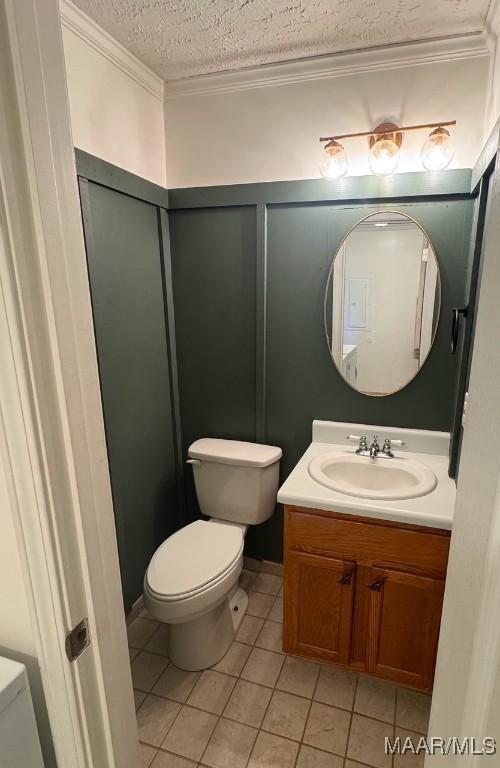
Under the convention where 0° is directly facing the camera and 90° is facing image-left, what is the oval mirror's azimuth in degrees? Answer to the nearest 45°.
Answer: approximately 0°

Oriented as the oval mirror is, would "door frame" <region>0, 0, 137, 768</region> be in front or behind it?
in front

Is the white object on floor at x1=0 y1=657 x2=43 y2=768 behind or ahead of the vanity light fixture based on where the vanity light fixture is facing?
ahead

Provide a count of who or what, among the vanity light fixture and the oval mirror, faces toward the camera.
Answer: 2
